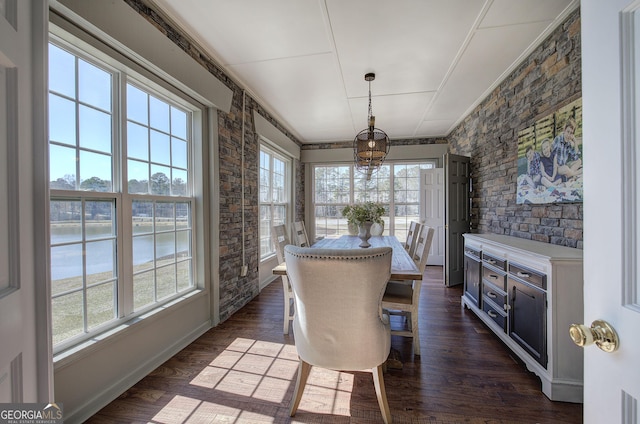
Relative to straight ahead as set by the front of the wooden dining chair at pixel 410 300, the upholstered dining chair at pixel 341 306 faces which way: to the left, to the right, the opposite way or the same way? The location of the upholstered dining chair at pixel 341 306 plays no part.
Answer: to the right

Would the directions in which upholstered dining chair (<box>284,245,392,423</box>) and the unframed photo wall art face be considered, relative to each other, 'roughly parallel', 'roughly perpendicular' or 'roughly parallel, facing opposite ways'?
roughly perpendicular

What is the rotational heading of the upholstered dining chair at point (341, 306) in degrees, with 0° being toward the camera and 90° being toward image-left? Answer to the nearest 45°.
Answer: approximately 180°

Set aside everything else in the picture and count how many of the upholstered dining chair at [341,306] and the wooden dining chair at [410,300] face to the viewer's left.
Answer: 1

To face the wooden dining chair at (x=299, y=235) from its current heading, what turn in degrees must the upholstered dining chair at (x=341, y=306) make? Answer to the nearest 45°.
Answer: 0° — it already faces it

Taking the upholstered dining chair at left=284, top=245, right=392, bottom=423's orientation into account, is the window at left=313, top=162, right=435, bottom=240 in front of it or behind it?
in front

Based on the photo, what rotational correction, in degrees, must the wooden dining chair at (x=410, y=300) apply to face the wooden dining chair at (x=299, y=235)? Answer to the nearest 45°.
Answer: approximately 45° to its right

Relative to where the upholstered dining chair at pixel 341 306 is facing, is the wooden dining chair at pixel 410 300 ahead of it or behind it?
ahead

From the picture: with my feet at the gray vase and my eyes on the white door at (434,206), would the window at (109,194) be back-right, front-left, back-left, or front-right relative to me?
back-left

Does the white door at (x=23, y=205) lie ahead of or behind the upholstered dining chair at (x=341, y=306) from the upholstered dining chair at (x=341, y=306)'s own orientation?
behind

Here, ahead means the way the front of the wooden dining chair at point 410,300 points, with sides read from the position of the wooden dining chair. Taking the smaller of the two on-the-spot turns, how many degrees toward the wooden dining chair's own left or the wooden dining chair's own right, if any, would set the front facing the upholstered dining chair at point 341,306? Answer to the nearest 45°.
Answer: approximately 90° to the wooden dining chair's own left

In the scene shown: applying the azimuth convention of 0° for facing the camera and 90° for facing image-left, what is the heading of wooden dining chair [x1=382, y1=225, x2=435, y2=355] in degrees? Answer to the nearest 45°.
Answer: approximately 90°

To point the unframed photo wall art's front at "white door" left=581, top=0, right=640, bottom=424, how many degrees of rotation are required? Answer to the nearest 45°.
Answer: approximately 45° to its left

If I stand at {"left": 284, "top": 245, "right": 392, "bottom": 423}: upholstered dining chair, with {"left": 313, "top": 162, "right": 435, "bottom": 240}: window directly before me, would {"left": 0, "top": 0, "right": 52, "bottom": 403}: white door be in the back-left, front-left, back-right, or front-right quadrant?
back-left
